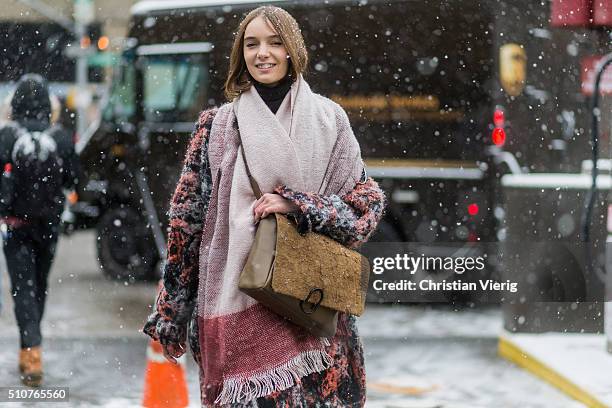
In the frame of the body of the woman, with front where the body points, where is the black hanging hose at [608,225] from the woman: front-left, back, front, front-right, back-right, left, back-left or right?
back-left

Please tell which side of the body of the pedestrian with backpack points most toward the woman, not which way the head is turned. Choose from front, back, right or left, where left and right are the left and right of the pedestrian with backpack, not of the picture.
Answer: back

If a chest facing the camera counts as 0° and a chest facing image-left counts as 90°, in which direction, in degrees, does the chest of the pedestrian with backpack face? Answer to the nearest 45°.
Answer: approximately 180°

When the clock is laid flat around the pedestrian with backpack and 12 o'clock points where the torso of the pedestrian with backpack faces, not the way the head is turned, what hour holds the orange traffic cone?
The orange traffic cone is roughly at 5 o'clock from the pedestrian with backpack.

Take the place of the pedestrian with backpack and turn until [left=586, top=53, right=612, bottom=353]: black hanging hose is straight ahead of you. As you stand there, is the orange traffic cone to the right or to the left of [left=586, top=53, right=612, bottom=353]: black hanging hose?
right

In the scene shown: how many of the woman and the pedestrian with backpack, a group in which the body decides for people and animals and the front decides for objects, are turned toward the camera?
1

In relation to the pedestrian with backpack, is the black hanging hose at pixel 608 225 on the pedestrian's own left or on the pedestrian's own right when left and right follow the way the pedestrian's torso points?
on the pedestrian's own right

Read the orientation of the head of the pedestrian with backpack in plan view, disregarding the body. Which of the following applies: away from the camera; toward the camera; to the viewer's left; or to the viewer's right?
away from the camera

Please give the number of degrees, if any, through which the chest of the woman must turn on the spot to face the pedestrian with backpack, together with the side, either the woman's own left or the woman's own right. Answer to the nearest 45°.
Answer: approximately 135° to the woman's own right

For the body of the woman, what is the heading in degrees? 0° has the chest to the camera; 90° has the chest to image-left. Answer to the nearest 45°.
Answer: approximately 0°

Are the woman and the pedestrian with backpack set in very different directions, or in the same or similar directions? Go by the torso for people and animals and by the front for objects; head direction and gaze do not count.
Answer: very different directions
